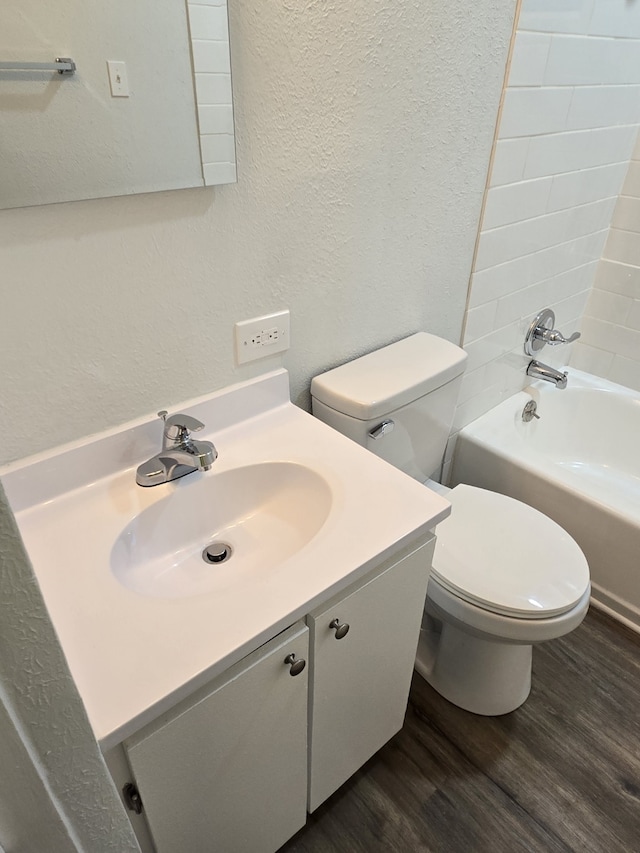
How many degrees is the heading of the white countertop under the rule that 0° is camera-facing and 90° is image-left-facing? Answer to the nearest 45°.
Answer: approximately 315°

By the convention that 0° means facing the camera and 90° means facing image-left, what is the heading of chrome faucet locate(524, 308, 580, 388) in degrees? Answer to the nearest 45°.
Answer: approximately 315°

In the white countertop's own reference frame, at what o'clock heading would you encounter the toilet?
The toilet is roughly at 10 o'clock from the white countertop.

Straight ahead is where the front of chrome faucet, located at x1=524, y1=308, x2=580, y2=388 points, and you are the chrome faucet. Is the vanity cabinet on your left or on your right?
on your right

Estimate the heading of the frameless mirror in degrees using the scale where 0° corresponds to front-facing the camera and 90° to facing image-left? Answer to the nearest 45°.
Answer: approximately 315°

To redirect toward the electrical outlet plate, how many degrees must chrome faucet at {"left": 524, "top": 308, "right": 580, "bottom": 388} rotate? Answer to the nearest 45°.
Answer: approximately 90° to its right

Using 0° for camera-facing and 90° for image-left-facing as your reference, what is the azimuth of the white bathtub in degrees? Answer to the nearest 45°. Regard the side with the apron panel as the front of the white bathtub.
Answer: approximately 45°
